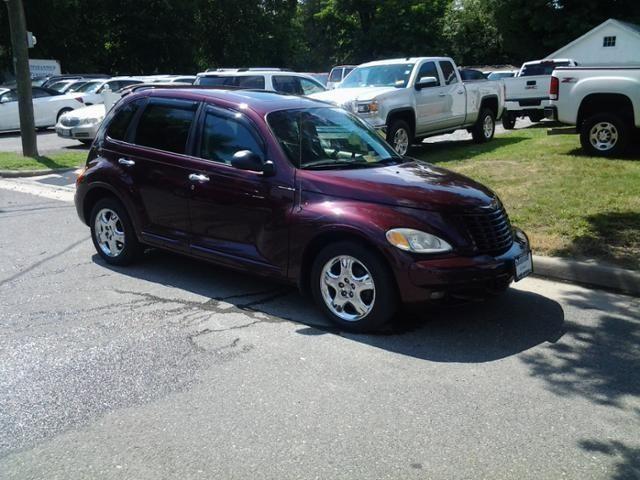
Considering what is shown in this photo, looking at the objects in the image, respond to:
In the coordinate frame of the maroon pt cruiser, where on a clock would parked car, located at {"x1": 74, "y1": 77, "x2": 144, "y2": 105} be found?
The parked car is roughly at 7 o'clock from the maroon pt cruiser.
